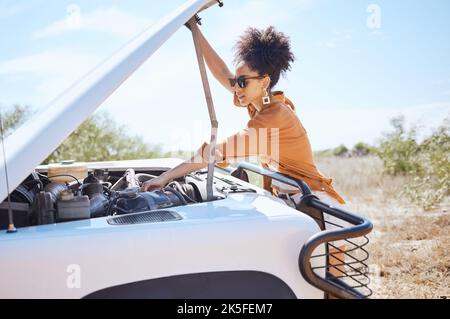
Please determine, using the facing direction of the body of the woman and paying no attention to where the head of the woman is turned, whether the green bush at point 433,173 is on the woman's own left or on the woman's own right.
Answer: on the woman's own right

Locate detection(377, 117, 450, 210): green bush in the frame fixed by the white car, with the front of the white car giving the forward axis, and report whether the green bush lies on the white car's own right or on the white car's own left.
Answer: on the white car's own left

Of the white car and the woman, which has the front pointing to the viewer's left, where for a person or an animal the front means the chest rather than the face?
the woman

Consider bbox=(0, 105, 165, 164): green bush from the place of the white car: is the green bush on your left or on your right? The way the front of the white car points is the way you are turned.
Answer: on your left

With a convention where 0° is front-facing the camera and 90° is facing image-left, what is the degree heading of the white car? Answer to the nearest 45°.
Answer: approximately 270°

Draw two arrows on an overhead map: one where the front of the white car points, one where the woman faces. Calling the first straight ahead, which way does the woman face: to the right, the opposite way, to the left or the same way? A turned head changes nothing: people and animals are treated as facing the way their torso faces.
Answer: the opposite way

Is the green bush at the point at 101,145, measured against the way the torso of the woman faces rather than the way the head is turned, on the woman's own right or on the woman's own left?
on the woman's own right

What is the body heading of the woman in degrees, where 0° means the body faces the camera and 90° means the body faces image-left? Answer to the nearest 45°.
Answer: approximately 90°

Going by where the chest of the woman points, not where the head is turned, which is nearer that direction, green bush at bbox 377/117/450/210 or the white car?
the white car

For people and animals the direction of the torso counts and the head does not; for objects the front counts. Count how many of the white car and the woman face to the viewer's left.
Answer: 1
